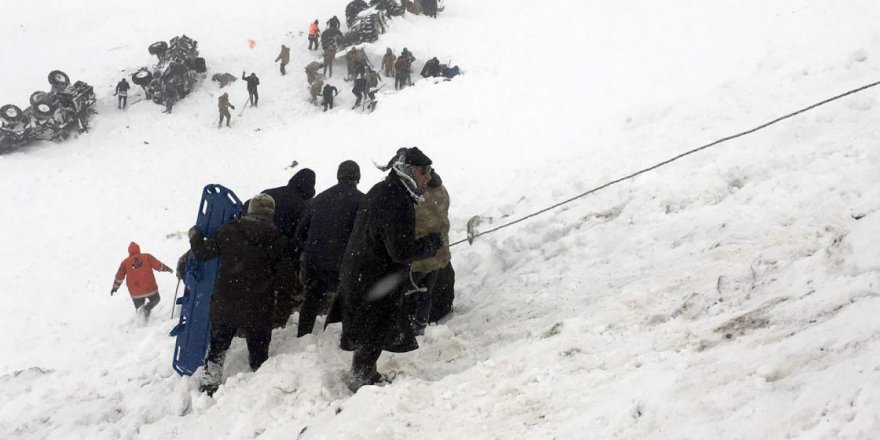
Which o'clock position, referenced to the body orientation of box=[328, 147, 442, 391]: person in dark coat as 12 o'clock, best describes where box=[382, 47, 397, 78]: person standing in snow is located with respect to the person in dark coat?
The person standing in snow is roughly at 9 o'clock from the person in dark coat.

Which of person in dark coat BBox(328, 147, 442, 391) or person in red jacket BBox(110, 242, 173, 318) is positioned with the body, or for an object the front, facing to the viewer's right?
the person in dark coat

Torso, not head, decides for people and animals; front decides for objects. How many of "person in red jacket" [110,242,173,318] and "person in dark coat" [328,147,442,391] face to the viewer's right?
1

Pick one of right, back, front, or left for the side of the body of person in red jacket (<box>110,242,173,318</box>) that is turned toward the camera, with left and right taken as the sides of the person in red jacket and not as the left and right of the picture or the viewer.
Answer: back

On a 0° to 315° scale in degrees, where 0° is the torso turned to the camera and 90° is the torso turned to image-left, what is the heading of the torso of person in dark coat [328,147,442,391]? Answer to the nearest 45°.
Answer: approximately 270°

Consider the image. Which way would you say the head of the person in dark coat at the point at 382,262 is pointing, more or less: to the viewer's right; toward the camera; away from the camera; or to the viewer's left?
to the viewer's right

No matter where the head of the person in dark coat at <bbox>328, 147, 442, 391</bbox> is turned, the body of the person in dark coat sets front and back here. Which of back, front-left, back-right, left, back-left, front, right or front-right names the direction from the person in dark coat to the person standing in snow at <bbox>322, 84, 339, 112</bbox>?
left

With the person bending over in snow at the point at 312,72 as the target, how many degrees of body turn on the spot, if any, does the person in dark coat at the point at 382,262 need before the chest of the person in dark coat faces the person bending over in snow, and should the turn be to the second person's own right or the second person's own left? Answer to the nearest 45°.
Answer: approximately 90° to the second person's own left

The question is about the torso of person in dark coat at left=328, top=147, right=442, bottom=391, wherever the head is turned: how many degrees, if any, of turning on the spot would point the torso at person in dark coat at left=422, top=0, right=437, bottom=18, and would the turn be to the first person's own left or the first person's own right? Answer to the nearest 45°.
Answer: approximately 90° to the first person's own left

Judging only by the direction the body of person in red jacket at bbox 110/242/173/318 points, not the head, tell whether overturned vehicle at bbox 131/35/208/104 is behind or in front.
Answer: in front

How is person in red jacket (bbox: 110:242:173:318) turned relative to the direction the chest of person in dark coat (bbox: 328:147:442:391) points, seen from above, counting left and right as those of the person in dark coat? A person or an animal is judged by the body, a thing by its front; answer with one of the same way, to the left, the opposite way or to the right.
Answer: to the left
